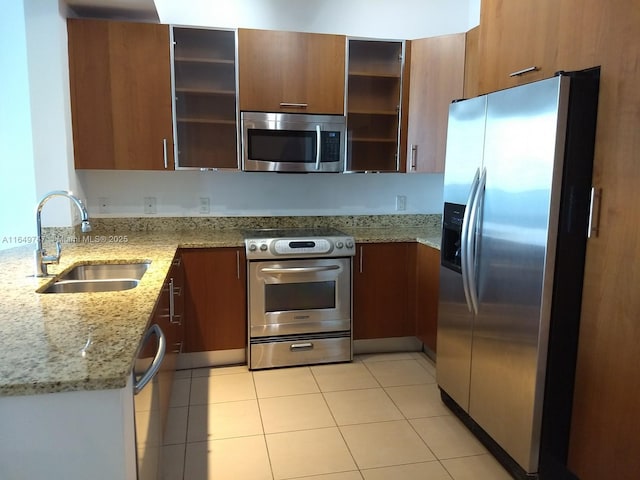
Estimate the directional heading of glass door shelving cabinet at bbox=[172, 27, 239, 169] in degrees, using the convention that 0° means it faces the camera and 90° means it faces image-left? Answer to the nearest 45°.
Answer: approximately 0°

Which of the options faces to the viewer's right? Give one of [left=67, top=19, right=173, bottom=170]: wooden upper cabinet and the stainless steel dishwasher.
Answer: the stainless steel dishwasher

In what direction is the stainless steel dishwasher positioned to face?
to the viewer's right

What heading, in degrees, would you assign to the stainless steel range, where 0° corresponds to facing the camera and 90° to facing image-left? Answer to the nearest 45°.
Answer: approximately 0°

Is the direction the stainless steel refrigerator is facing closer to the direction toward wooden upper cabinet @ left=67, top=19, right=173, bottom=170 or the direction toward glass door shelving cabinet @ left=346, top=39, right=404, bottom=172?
the wooden upper cabinet

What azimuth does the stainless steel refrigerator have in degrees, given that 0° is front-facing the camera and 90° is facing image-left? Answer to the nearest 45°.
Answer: approximately 45°

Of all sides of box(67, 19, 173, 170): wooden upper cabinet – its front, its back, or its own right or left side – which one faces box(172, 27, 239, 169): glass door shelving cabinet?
left
